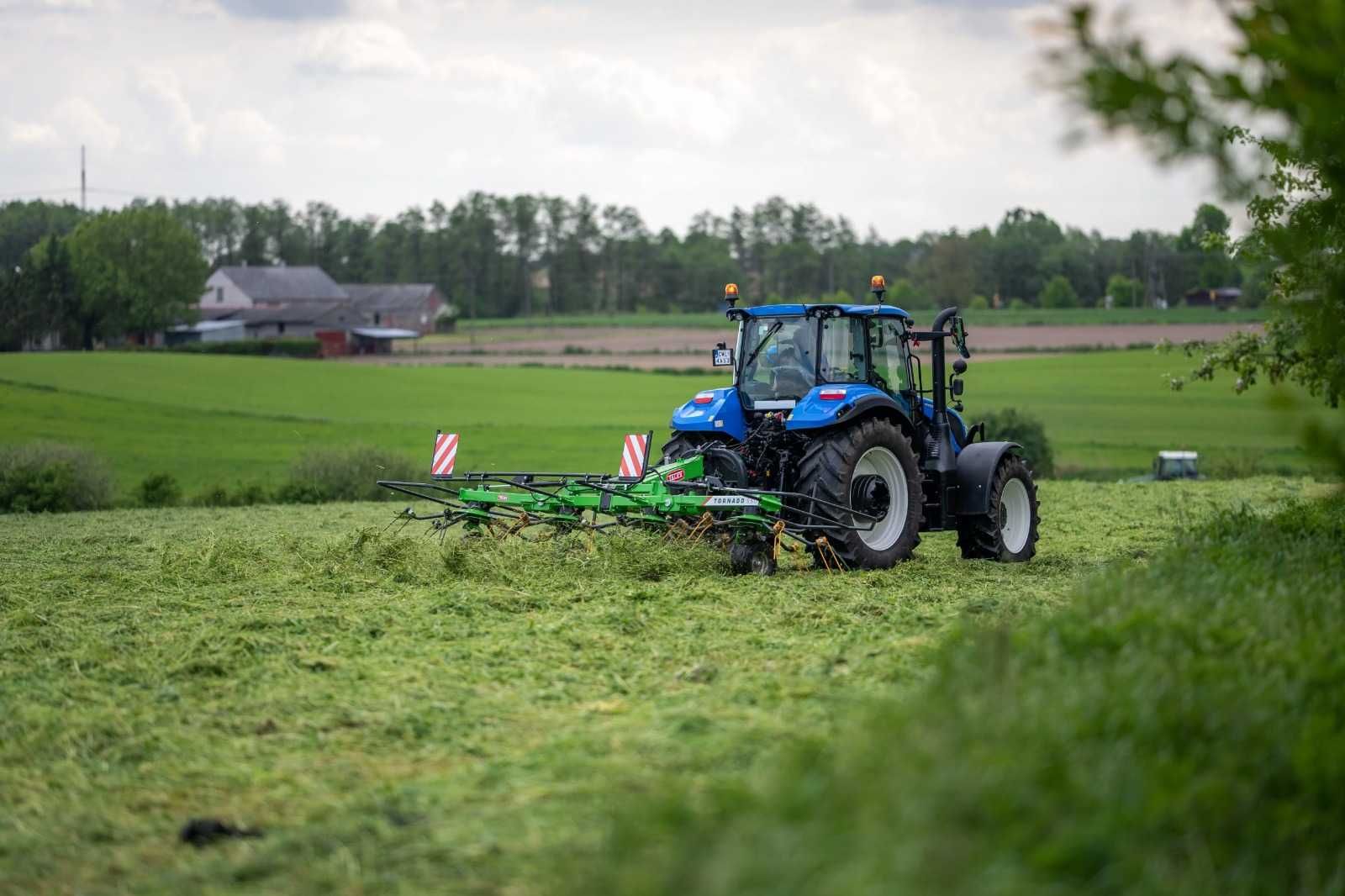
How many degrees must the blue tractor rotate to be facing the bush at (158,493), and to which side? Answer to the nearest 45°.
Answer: approximately 90° to its left

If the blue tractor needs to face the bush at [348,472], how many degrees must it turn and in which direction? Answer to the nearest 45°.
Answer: approximately 90° to its left

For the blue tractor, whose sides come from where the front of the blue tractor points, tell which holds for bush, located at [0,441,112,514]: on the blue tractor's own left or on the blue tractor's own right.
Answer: on the blue tractor's own left

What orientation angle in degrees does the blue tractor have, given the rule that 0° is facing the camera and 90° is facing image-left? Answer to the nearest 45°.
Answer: approximately 225°

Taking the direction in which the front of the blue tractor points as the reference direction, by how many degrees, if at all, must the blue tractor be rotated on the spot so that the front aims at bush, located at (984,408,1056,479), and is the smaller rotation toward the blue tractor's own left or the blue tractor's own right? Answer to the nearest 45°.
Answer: approximately 45° to the blue tractor's own left

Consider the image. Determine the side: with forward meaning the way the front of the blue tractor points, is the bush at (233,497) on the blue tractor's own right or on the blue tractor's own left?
on the blue tractor's own left
